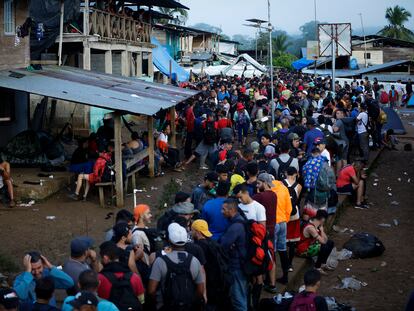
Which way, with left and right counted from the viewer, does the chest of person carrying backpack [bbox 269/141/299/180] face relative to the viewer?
facing away from the viewer

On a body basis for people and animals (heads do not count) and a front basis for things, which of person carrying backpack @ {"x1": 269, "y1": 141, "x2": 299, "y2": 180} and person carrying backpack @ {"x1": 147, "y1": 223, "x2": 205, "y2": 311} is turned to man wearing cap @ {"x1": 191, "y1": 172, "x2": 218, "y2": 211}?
person carrying backpack @ {"x1": 147, "y1": 223, "x2": 205, "y2": 311}

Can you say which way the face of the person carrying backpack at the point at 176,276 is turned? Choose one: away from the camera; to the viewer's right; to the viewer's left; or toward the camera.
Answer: away from the camera

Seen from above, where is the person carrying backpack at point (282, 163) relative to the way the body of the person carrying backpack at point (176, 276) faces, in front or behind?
in front

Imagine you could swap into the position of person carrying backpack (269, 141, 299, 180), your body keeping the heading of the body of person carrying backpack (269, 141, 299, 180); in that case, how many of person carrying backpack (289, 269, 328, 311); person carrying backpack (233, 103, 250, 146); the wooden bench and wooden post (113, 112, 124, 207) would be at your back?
1

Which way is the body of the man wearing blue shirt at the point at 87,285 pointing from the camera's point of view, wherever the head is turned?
away from the camera

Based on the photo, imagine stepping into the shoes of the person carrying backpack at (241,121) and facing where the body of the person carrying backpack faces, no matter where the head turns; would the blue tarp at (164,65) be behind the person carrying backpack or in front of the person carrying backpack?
in front

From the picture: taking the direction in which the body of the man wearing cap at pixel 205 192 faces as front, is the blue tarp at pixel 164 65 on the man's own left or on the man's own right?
on the man's own left
